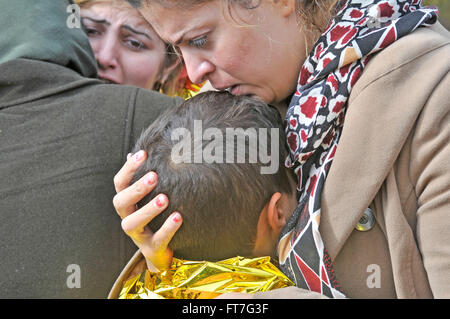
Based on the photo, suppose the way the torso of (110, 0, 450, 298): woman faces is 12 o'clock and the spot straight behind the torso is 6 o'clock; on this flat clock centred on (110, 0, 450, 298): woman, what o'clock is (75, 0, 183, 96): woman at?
(75, 0, 183, 96): woman is roughly at 2 o'clock from (110, 0, 450, 298): woman.

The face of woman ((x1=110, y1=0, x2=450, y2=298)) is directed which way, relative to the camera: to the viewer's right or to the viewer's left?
to the viewer's left

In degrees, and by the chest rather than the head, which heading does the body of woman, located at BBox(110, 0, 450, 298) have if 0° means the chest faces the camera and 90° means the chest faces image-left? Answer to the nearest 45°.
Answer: approximately 90°
